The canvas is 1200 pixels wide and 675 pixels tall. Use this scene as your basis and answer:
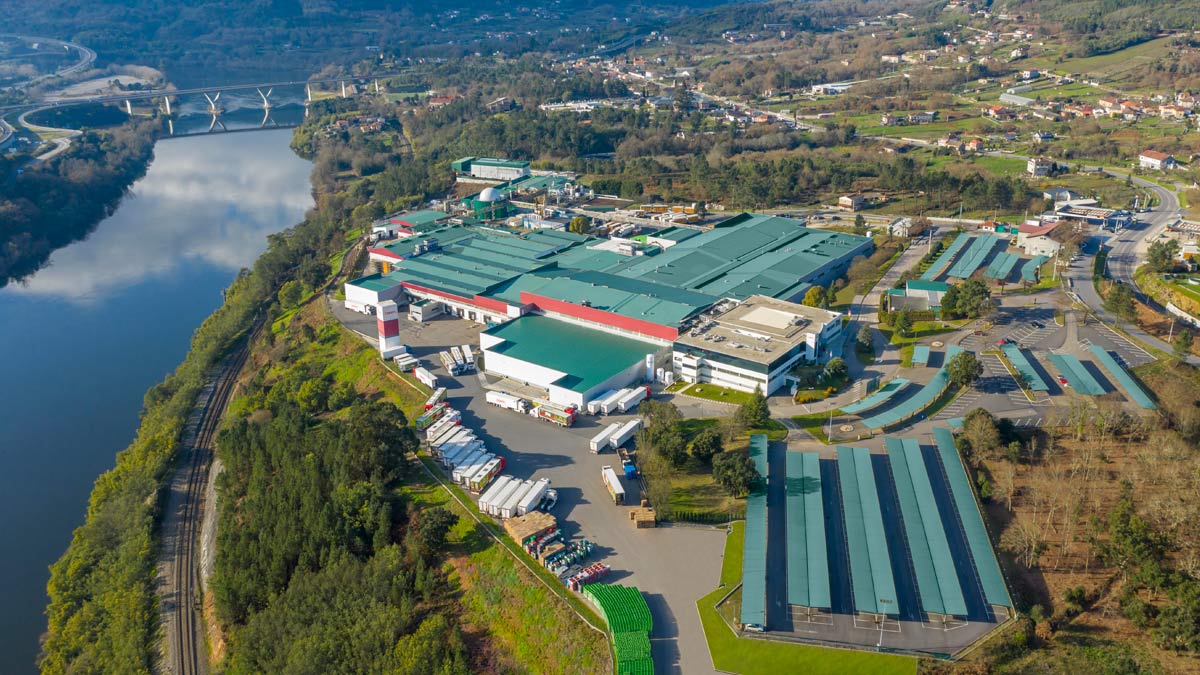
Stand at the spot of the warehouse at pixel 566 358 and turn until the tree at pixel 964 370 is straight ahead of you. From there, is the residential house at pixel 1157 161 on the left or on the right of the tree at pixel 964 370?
left

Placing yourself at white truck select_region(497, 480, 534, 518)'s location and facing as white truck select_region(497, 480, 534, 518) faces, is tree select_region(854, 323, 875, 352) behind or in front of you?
in front

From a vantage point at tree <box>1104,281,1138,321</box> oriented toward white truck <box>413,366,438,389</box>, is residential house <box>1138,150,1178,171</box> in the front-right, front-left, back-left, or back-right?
back-right
